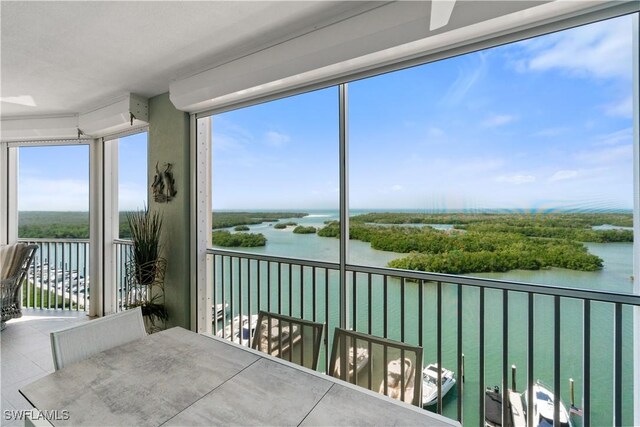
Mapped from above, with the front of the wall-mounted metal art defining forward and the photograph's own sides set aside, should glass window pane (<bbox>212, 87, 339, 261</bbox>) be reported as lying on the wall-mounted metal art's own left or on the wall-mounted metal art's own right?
on the wall-mounted metal art's own left

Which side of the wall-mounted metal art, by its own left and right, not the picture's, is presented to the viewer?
front

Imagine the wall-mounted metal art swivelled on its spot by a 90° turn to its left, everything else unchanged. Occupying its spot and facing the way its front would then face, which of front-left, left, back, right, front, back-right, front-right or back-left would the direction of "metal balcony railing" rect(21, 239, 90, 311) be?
back-left

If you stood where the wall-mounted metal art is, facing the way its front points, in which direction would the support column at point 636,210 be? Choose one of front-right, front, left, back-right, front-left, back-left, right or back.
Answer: front-left
